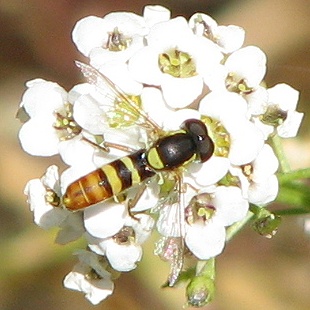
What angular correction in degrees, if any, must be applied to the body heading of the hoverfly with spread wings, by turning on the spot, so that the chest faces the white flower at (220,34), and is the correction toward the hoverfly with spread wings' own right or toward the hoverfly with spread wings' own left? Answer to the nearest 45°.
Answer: approximately 45° to the hoverfly with spread wings' own left

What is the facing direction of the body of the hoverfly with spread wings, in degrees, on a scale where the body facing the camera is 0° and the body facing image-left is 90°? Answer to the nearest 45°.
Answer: approximately 270°

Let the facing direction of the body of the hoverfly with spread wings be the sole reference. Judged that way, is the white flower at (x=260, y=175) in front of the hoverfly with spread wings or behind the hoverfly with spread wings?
in front
